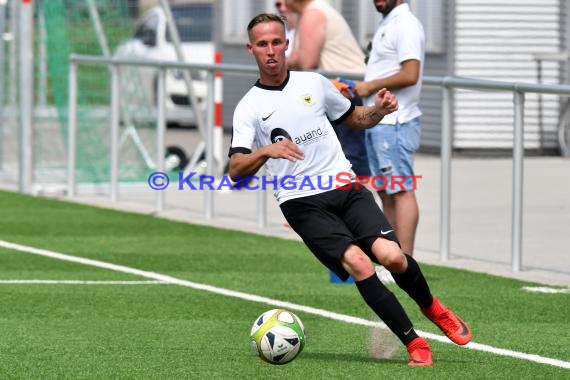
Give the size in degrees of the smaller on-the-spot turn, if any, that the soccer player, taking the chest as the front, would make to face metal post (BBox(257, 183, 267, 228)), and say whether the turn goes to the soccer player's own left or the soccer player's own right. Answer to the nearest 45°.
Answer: approximately 180°

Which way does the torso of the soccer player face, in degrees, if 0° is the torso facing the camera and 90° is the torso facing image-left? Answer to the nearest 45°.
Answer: approximately 0°

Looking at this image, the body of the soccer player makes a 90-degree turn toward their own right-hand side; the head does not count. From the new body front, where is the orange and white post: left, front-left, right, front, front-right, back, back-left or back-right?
right
